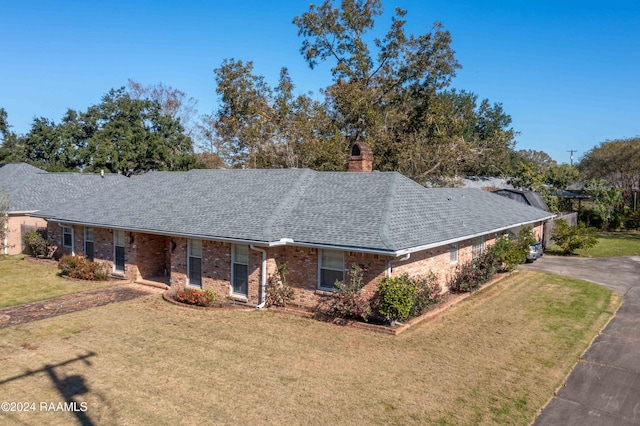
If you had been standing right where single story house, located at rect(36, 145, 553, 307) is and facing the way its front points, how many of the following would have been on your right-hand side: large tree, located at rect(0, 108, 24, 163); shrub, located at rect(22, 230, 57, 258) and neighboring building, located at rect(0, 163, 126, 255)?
3

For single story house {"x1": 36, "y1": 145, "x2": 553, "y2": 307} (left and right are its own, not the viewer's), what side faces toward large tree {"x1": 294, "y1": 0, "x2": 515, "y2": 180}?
back

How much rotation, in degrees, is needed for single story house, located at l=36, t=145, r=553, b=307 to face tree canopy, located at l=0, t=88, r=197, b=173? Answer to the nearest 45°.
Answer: approximately 90° to its right

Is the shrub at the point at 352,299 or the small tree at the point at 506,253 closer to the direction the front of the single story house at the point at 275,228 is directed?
the shrub

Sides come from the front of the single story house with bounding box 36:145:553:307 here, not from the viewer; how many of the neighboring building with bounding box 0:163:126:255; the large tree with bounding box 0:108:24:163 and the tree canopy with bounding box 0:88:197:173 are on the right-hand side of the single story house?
3

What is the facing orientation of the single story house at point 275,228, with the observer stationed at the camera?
facing the viewer and to the left of the viewer

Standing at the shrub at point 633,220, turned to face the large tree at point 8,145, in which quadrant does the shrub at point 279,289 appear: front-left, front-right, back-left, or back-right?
front-left

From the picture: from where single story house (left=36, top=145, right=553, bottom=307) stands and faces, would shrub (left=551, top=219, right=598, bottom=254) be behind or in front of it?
behind

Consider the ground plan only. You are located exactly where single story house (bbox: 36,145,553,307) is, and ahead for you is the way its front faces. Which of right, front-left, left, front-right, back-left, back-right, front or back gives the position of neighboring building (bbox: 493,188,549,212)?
back

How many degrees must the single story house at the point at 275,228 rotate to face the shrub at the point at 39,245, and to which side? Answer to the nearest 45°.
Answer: approximately 90° to its right
